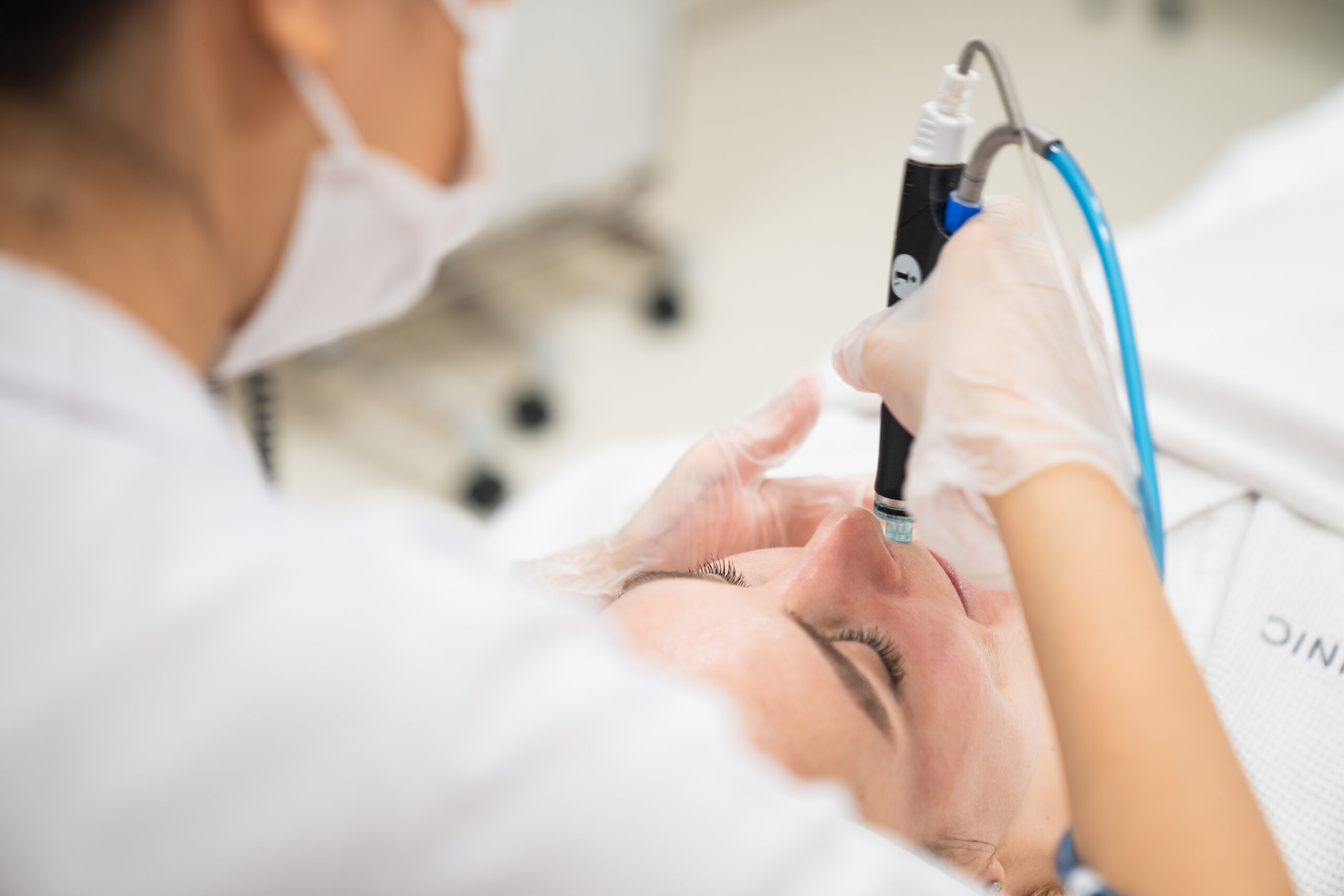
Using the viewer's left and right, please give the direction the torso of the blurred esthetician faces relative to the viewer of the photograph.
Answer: facing away from the viewer and to the right of the viewer
